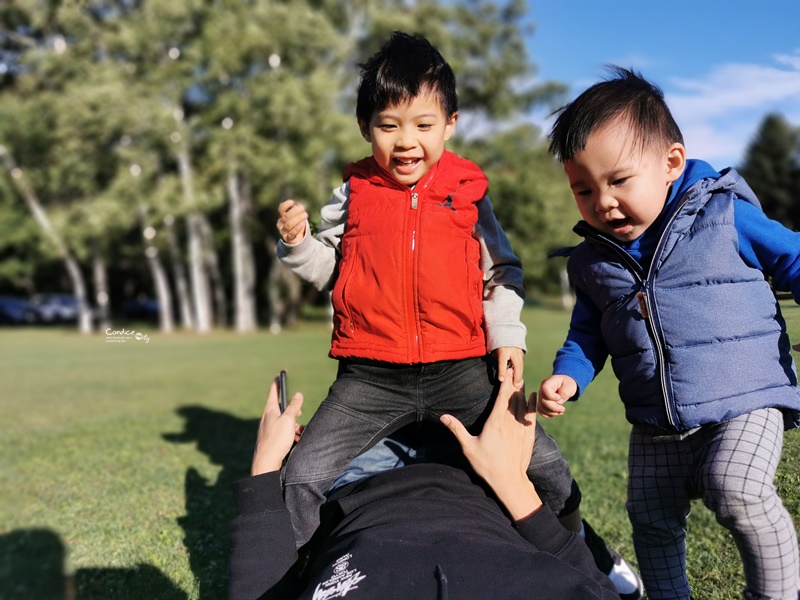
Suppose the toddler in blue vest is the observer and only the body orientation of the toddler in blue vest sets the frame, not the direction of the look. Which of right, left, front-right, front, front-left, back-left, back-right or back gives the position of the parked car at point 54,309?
right

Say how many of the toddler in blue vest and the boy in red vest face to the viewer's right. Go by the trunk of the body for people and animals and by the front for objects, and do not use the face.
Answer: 0

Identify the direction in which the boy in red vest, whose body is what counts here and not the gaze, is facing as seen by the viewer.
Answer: toward the camera

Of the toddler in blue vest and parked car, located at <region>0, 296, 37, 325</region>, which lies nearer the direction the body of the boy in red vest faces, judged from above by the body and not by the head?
the toddler in blue vest

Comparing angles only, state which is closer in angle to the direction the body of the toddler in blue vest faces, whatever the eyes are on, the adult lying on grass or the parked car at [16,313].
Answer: the adult lying on grass

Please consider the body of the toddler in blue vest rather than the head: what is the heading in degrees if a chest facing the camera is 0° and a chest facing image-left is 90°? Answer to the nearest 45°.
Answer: approximately 45°

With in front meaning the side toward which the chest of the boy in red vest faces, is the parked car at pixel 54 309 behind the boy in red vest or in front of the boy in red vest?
behind

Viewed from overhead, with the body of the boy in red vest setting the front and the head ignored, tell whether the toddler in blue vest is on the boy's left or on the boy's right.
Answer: on the boy's left
